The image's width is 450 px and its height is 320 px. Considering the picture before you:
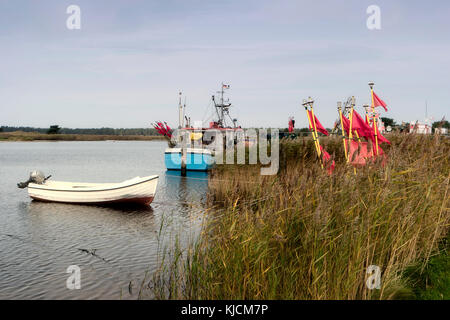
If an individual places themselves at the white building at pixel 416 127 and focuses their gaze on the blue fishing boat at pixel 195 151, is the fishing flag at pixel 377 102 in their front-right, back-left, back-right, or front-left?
front-left

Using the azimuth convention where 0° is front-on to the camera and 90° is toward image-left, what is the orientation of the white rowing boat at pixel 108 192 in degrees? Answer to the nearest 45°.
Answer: approximately 270°

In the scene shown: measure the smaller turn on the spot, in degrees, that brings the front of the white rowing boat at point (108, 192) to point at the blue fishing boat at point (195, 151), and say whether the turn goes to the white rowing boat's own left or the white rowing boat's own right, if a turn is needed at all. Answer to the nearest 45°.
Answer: approximately 45° to the white rowing boat's own left
